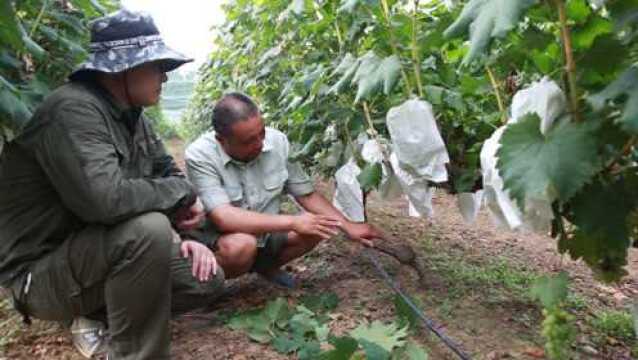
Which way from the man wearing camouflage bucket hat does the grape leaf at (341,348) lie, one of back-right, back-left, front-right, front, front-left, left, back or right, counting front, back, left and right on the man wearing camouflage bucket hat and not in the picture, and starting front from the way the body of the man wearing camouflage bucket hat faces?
front-right

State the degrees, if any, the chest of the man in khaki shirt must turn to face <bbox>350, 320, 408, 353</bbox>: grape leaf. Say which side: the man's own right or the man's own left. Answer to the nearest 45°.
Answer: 0° — they already face it

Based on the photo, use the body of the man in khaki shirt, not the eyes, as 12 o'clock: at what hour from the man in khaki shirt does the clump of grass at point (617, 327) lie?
The clump of grass is roughly at 11 o'clock from the man in khaki shirt.

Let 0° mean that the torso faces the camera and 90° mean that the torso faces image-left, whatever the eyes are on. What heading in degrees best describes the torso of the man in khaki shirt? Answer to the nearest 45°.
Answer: approximately 315°

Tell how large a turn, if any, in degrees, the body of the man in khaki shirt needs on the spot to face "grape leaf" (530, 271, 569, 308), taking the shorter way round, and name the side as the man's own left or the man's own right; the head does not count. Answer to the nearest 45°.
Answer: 0° — they already face it

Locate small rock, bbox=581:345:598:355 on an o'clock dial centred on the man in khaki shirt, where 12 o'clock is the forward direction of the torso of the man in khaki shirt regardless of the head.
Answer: The small rock is roughly at 11 o'clock from the man in khaki shirt.

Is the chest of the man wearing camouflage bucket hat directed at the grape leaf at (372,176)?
yes

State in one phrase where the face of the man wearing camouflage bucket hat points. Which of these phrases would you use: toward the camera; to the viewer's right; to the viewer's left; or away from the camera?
to the viewer's right

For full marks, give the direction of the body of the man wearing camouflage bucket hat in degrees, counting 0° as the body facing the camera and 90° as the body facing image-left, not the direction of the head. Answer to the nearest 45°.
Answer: approximately 270°

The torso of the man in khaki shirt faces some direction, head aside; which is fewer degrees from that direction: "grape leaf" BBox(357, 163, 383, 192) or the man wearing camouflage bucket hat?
the grape leaf

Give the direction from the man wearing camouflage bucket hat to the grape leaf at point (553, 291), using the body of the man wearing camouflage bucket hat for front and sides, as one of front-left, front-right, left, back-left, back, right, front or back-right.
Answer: front-right
